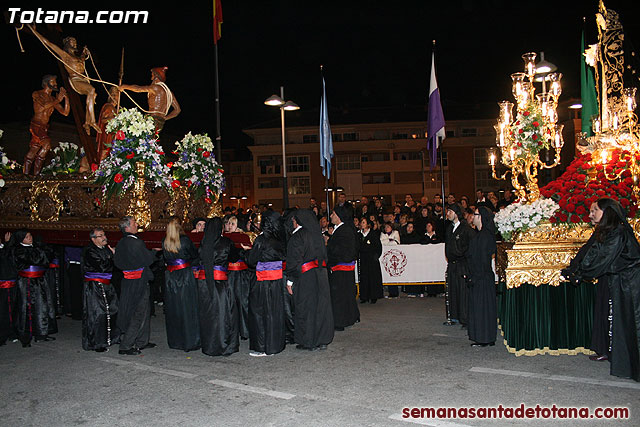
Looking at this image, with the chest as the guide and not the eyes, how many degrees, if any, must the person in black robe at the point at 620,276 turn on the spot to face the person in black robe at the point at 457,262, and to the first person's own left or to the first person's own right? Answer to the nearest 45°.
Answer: approximately 45° to the first person's own right

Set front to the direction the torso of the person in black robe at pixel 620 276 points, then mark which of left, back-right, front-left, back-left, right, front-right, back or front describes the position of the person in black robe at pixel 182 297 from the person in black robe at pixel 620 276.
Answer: front

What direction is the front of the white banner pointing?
toward the camera

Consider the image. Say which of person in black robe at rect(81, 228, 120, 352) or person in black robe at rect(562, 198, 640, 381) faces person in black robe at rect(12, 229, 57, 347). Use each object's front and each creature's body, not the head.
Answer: person in black robe at rect(562, 198, 640, 381)

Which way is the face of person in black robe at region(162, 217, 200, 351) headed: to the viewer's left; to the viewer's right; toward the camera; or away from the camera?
away from the camera

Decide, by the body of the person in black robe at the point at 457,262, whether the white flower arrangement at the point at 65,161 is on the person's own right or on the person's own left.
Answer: on the person's own right

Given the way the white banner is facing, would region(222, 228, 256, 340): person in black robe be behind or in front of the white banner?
in front

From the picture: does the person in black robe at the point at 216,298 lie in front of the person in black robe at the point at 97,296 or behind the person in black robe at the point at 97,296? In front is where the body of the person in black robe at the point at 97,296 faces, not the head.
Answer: in front

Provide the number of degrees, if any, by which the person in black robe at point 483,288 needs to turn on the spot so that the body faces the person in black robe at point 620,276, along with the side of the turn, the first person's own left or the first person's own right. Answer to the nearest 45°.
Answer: approximately 135° to the first person's own left

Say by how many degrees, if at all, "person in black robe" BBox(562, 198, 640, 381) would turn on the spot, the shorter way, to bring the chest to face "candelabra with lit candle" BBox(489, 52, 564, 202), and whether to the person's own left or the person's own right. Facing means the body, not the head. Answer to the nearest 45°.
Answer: approximately 45° to the person's own right
